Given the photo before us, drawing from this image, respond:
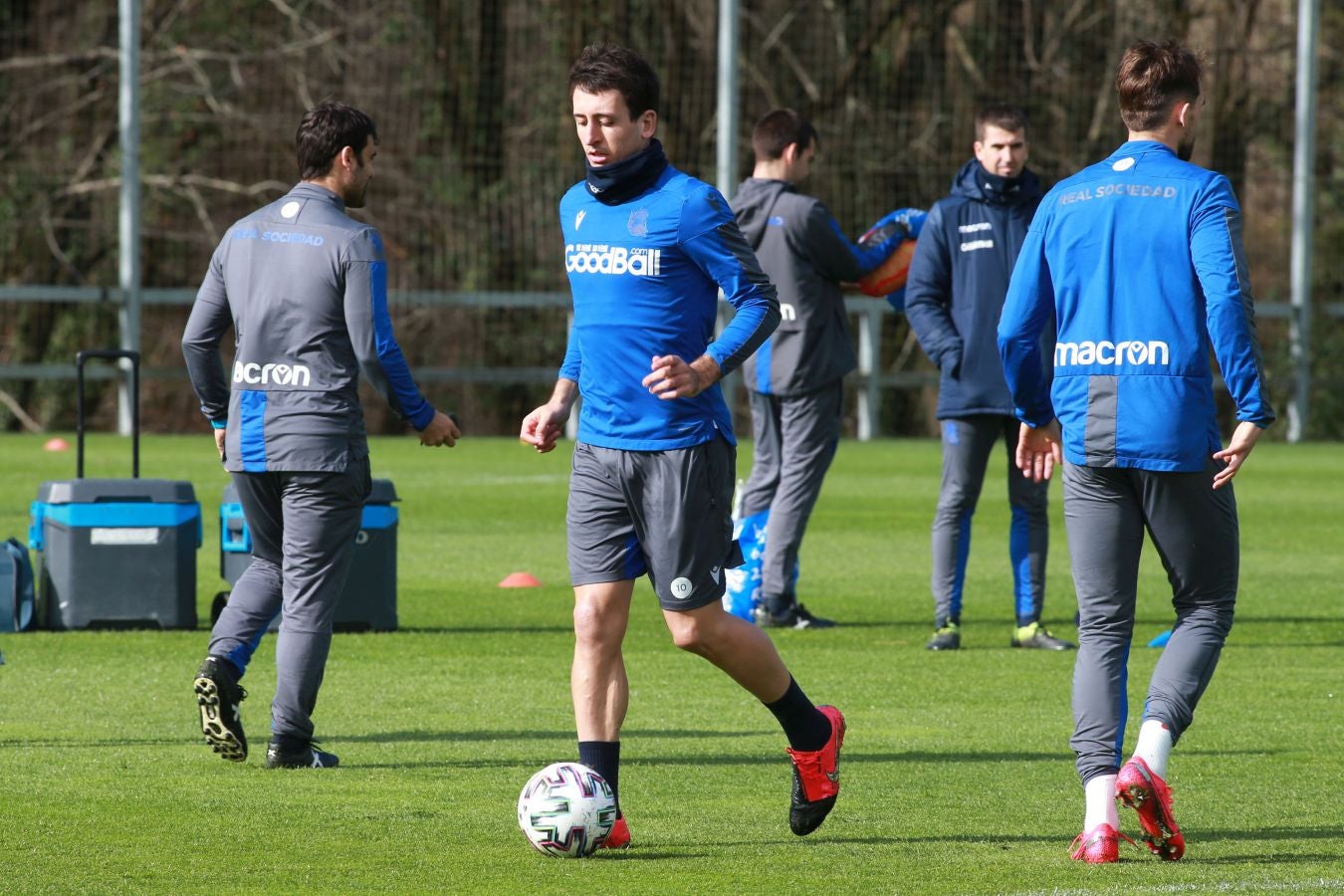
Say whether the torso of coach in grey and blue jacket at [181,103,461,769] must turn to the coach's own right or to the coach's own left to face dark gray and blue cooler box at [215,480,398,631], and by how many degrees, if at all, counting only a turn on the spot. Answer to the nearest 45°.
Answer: approximately 45° to the coach's own left

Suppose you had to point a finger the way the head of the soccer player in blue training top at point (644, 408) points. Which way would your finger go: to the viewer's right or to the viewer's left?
to the viewer's left

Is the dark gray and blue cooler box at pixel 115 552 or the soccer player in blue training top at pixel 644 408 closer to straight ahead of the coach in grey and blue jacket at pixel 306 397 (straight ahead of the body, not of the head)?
the dark gray and blue cooler box

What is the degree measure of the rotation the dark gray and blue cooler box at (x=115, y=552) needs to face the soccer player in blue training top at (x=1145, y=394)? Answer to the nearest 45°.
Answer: approximately 45° to its left

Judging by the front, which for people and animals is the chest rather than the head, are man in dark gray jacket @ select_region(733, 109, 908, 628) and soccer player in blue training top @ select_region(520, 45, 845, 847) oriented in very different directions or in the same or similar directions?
very different directions

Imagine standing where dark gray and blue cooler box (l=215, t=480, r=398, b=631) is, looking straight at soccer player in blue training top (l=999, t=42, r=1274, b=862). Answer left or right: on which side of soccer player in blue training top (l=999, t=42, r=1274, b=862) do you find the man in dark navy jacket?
left

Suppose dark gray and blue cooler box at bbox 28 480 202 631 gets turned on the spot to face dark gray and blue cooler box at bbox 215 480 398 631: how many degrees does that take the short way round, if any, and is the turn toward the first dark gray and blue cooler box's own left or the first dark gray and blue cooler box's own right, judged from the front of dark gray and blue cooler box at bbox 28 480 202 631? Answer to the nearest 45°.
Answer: approximately 90° to the first dark gray and blue cooler box's own left

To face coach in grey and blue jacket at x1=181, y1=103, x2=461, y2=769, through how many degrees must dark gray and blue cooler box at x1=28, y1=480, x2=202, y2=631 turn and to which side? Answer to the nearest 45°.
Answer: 0° — it already faces them

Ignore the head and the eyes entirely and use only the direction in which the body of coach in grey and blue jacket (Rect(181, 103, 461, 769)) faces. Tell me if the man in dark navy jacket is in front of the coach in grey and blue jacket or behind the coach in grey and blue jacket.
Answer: in front

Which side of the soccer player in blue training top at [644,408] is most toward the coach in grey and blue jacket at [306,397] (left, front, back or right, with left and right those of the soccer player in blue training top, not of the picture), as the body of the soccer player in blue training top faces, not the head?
right

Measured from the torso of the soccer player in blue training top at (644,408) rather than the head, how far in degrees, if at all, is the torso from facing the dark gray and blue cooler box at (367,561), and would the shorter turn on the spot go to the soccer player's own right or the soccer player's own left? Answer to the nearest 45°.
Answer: approximately 135° to the soccer player's own right

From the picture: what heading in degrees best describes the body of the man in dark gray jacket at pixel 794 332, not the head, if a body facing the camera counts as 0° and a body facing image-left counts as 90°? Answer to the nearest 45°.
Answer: approximately 225°

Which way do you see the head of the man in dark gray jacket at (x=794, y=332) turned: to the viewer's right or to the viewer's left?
to the viewer's right
